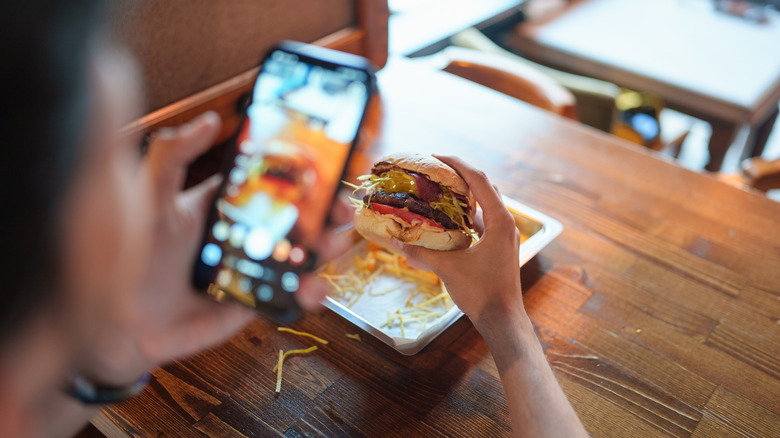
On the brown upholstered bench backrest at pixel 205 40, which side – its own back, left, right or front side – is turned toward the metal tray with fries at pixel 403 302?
front

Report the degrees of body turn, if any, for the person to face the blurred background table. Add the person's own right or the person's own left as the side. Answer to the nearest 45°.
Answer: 0° — they already face it

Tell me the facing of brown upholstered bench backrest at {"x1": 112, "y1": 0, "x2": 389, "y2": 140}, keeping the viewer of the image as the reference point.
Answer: facing the viewer and to the right of the viewer

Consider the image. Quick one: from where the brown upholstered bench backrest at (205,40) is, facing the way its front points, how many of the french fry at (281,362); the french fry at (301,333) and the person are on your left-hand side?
0

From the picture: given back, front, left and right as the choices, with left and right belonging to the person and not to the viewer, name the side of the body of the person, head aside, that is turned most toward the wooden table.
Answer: front

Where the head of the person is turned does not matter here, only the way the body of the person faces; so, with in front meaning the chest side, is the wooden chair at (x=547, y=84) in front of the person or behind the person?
in front

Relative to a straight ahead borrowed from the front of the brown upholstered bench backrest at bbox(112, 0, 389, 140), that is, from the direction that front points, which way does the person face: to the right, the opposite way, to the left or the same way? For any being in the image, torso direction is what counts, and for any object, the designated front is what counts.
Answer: to the left

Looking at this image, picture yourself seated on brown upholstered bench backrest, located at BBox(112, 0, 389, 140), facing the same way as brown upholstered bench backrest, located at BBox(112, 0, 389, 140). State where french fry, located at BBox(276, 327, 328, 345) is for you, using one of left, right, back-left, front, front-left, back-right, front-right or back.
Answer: front-right

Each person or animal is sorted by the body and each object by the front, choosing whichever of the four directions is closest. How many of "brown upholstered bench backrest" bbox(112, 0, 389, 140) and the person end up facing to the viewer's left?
0

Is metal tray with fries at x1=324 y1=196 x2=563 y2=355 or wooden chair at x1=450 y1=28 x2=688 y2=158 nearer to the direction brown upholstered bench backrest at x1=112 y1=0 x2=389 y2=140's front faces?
the metal tray with fries

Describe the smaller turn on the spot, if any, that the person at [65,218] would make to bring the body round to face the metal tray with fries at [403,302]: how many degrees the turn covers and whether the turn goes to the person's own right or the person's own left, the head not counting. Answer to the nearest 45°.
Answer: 0° — they already face it

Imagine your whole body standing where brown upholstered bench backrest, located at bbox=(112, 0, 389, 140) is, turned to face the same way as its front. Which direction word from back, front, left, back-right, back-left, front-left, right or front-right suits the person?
front-right

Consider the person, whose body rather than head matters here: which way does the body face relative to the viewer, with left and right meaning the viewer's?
facing away from the viewer and to the right of the viewer

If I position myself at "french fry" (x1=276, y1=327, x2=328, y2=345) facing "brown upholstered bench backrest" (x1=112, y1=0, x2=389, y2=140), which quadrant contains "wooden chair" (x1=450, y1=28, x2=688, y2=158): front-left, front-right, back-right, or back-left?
front-right
